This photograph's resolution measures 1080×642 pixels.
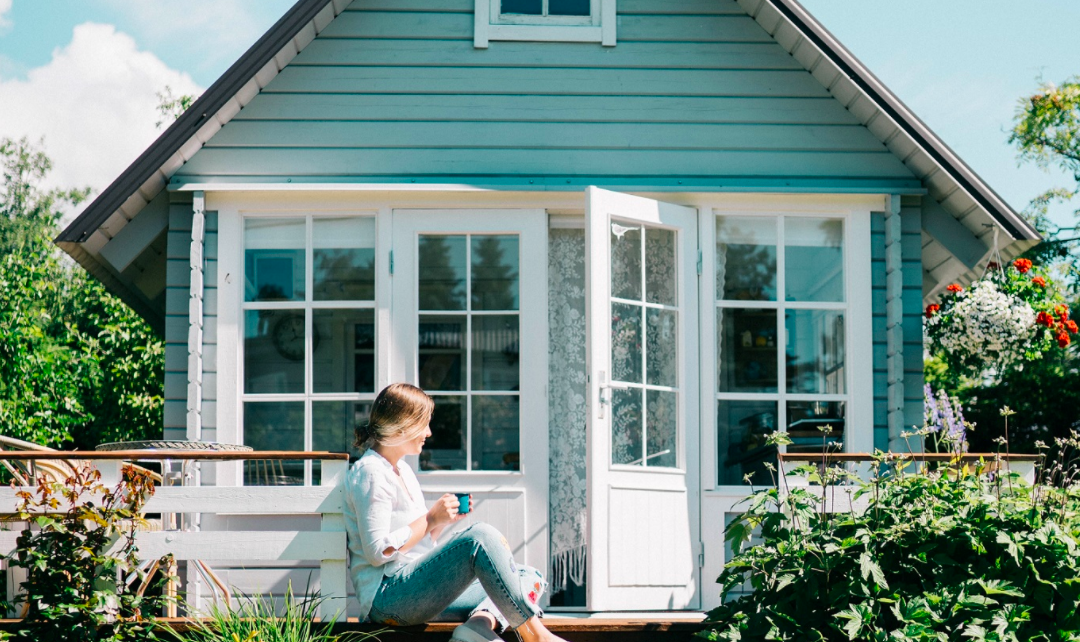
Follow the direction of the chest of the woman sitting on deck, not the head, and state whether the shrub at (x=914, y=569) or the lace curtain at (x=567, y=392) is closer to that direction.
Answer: the shrub

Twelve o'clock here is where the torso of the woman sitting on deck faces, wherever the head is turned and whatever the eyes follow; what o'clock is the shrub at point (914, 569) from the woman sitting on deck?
The shrub is roughly at 12 o'clock from the woman sitting on deck.

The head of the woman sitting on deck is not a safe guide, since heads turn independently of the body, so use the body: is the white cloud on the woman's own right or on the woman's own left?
on the woman's own left

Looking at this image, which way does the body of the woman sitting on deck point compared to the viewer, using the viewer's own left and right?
facing to the right of the viewer

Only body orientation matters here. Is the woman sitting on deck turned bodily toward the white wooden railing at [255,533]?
no

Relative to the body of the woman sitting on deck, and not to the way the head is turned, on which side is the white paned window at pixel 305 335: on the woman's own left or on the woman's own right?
on the woman's own left

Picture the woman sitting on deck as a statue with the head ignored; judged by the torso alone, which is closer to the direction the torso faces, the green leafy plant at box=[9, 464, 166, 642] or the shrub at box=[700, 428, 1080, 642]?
the shrub

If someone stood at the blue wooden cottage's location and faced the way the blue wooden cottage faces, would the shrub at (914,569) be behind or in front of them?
in front

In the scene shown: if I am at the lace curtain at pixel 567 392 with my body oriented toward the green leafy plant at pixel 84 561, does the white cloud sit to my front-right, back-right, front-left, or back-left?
back-right

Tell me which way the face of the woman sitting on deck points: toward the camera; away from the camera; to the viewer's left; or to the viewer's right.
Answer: to the viewer's right

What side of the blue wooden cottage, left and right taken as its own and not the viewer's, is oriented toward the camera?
front

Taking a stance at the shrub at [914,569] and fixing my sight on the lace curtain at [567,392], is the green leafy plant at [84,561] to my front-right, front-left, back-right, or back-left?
front-left

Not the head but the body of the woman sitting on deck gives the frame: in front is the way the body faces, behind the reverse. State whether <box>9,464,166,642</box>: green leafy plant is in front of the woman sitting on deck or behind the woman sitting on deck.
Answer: behind
